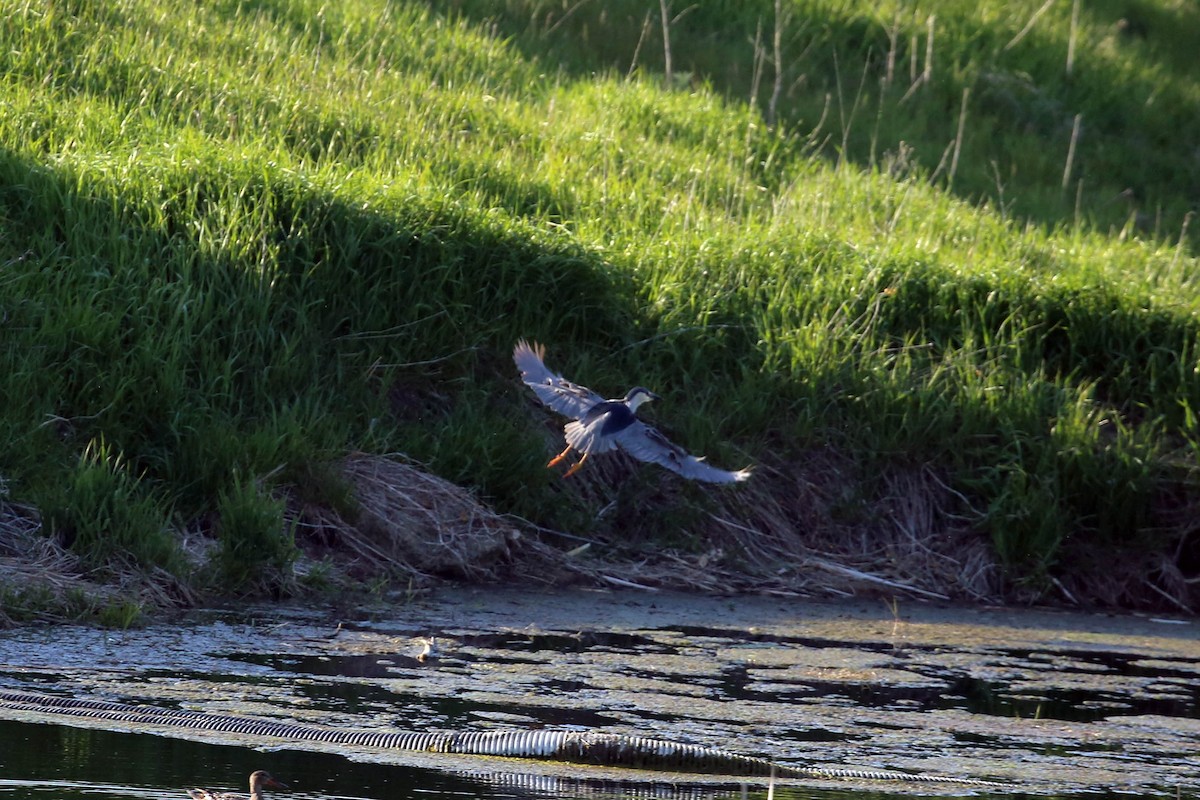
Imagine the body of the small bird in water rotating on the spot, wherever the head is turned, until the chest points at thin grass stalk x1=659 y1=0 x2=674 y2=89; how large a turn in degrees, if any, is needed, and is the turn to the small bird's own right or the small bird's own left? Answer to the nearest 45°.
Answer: approximately 90° to the small bird's own left

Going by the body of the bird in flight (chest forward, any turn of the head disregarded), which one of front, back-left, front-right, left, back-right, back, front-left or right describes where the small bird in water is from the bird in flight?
back-right

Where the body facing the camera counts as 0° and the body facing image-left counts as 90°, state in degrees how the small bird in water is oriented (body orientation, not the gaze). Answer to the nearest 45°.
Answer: approximately 270°

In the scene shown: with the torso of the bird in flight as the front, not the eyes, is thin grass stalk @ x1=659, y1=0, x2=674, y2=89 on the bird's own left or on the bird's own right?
on the bird's own left

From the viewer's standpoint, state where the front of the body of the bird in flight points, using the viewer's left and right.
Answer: facing away from the viewer and to the right of the viewer

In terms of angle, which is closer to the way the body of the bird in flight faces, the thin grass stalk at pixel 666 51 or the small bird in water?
the thin grass stalk

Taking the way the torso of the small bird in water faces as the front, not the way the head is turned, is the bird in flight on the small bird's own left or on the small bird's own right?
on the small bird's own left

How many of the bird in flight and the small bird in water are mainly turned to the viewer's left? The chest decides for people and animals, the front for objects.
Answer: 0
